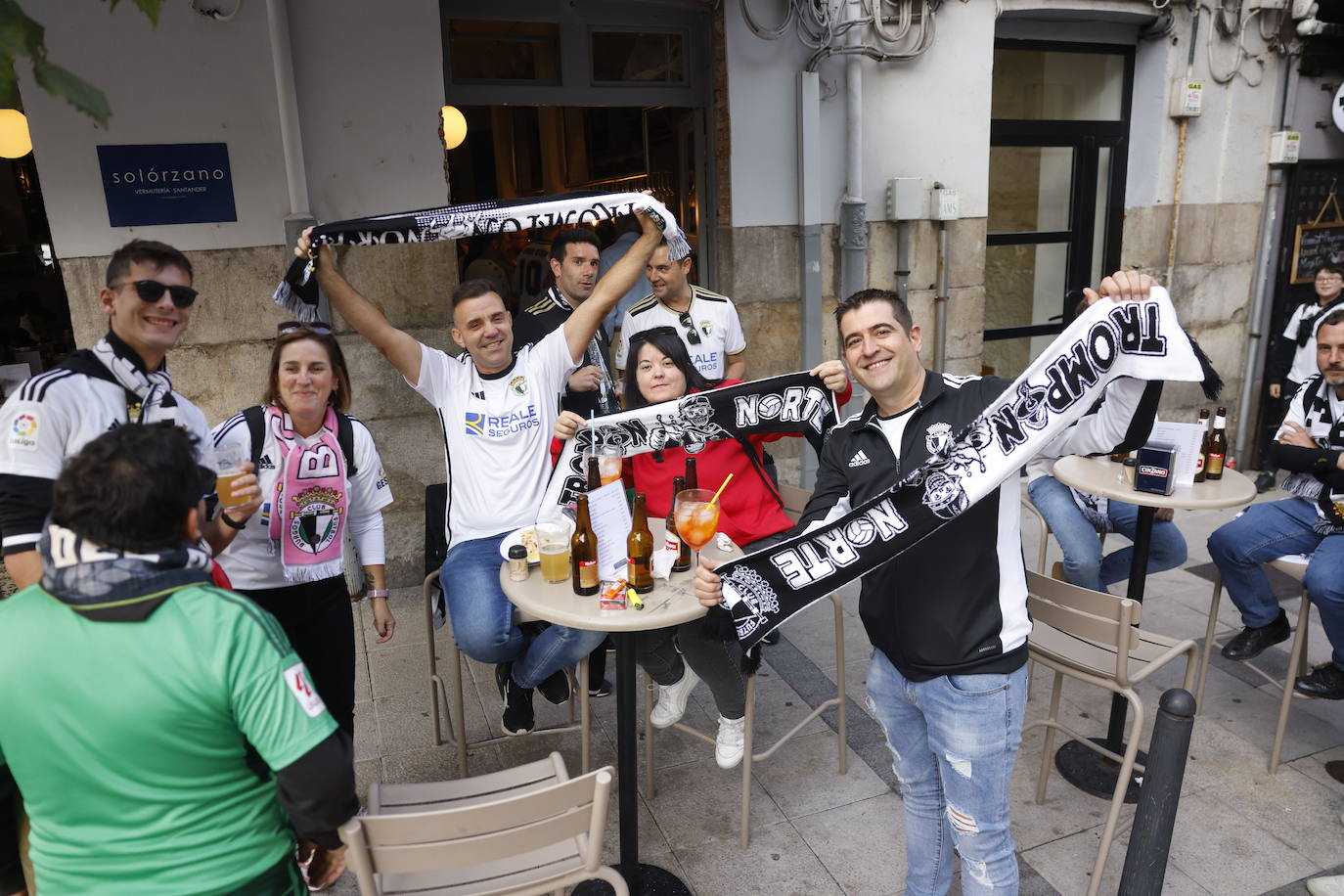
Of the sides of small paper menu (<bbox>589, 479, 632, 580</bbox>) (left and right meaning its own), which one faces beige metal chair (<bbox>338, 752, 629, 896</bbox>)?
front

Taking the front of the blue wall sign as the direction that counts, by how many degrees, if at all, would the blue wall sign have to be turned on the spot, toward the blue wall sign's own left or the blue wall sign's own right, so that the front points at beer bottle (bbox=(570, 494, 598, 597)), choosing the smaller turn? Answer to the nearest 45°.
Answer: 0° — it already faces it

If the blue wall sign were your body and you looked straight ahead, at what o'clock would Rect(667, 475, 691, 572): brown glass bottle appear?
The brown glass bottle is roughly at 11 o'clock from the blue wall sign.

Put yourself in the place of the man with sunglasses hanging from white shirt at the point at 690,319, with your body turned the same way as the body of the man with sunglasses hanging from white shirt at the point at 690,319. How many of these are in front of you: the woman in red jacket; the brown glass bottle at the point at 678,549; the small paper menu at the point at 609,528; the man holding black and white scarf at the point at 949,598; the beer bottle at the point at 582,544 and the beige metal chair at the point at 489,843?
6

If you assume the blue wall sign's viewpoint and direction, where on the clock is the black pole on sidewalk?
The black pole on sidewalk is roughly at 11 o'clock from the blue wall sign.

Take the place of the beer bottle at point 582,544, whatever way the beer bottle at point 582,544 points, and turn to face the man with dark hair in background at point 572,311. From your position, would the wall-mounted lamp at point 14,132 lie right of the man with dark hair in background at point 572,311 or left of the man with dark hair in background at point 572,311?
left

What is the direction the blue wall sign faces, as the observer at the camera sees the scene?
facing the viewer

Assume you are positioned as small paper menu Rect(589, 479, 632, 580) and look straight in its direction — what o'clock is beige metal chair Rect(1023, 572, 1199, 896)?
The beige metal chair is roughly at 9 o'clock from the small paper menu.

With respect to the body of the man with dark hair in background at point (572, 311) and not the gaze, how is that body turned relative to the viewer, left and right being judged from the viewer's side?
facing the viewer and to the right of the viewer

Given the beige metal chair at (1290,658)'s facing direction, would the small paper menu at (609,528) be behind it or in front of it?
in front

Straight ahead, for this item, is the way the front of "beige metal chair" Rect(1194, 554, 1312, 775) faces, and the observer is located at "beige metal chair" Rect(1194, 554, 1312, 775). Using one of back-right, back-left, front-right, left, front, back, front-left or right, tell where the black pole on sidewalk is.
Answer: front-left

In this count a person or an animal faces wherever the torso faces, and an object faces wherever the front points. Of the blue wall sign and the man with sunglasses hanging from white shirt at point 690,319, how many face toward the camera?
2

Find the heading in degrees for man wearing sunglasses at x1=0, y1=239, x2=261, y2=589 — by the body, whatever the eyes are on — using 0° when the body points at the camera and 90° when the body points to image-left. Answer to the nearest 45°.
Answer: approximately 315°

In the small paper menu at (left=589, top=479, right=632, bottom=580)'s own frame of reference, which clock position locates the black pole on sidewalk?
The black pole on sidewalk is roughly at 10 o'clock from the small paper menu.

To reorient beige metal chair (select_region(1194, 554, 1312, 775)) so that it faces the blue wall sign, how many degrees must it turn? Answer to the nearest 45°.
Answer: approximately 45° to its right
